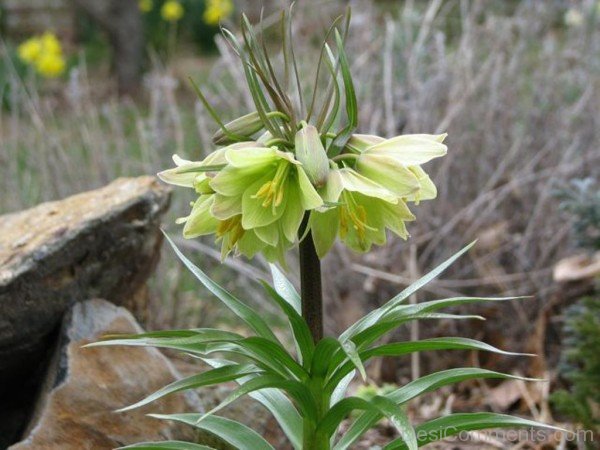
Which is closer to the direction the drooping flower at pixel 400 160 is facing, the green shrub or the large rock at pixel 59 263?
the green shrub

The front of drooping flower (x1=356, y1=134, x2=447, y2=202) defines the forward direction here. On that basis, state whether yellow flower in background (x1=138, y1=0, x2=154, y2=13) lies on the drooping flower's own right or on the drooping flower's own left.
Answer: on the drooping flower's own left

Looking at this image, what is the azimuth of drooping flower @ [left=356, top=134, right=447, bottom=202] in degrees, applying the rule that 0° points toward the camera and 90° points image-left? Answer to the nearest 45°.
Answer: approximately 270°

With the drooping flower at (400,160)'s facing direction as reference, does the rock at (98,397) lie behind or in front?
behind

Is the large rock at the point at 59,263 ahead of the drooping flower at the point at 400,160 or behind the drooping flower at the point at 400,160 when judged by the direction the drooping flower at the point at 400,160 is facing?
behind

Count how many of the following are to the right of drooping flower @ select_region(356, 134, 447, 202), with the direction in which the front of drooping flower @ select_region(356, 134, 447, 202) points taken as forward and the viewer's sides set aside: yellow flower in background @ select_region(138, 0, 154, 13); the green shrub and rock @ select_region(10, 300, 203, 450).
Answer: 0

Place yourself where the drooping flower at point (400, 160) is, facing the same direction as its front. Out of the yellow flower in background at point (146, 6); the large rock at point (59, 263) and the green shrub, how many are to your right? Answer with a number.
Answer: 0

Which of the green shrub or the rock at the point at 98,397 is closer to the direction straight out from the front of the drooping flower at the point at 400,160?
the green shrub
